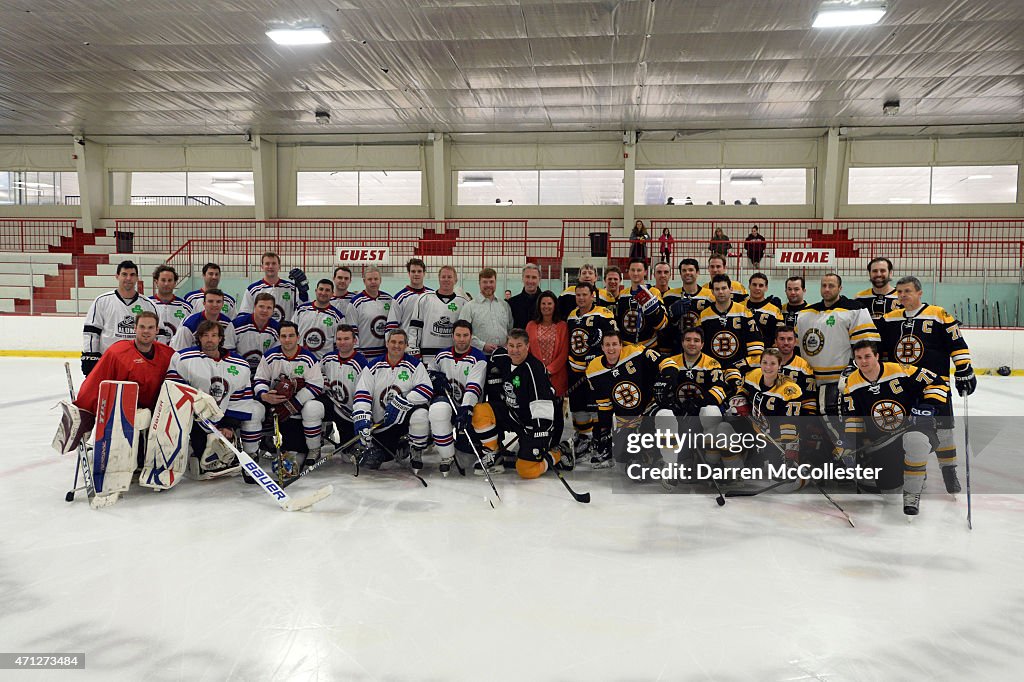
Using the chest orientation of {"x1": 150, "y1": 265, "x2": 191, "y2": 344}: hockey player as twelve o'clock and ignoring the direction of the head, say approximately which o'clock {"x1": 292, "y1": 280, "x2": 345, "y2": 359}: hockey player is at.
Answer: {"x1": 292, "y1": 280, "x2": 345, "y2": 359}: hockey player is roughly at 10 o'clock from {"x1": 150, "y1": 265, "x2": 191, "y2": 344}: hockey player.

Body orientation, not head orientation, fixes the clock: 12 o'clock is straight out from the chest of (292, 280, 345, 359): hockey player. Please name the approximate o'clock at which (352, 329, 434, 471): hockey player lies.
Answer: (352, 329, 434, 471): hockey player is roughly at 11 o'clock from (292, 280, 345, 359): hockey player.

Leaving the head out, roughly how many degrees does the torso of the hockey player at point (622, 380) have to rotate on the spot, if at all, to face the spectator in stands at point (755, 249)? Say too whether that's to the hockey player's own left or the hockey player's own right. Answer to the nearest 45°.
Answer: approximately 180°

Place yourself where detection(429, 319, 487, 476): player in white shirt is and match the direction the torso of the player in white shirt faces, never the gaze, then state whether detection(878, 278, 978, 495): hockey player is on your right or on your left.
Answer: on your left

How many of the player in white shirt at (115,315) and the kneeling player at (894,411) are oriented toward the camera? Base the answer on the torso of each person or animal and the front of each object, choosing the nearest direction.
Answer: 2

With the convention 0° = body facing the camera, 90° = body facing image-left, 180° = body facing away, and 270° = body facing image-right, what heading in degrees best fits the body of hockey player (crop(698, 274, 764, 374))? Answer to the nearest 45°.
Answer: approximately 0°

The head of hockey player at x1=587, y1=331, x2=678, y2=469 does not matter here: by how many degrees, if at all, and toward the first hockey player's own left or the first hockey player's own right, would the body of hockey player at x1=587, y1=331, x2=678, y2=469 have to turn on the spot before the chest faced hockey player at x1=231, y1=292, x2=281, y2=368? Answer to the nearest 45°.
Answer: approximately 90° to the first hockey player's own right
